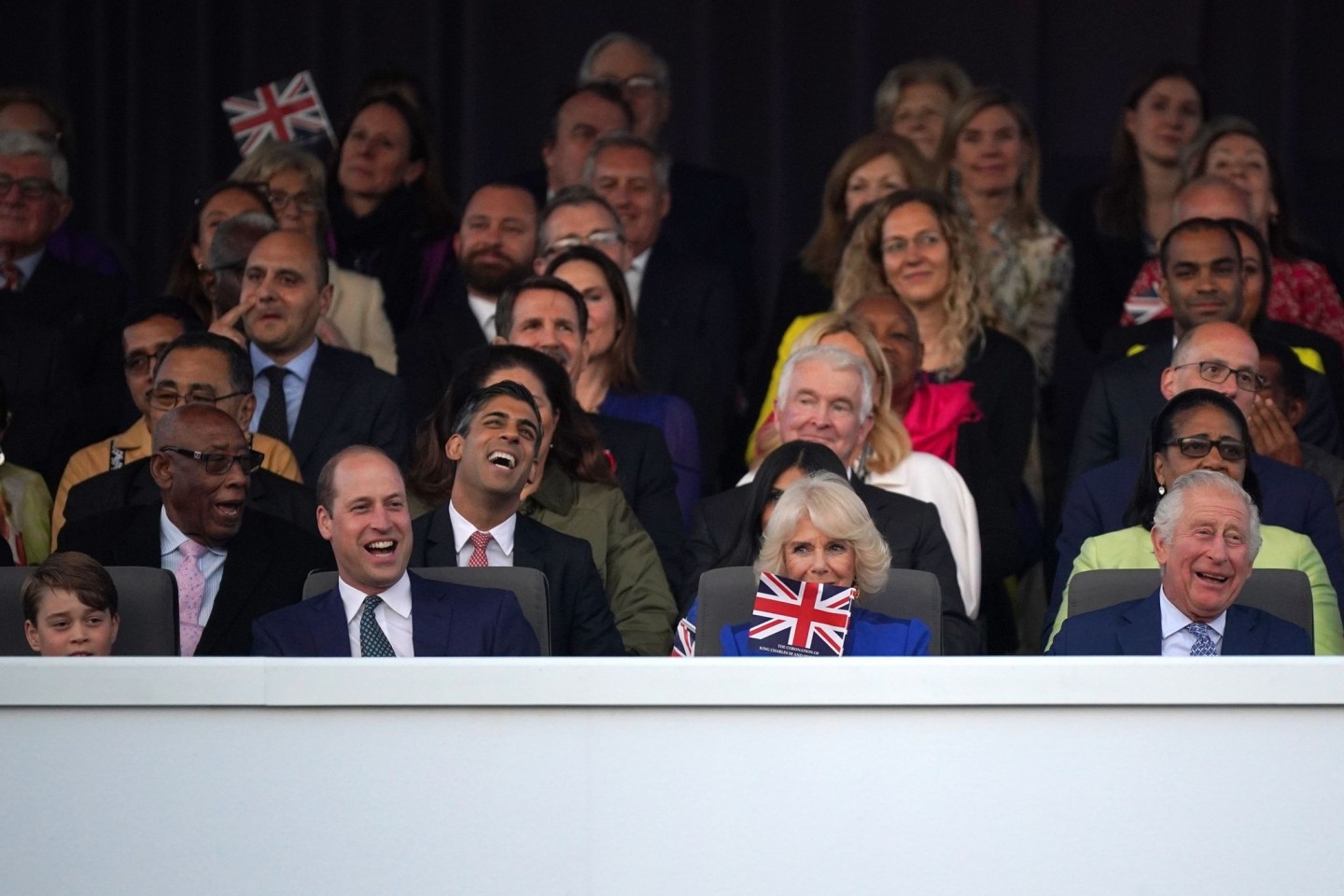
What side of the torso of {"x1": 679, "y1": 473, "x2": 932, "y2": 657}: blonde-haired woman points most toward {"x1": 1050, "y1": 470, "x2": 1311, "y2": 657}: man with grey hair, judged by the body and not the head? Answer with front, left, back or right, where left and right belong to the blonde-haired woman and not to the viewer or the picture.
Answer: left

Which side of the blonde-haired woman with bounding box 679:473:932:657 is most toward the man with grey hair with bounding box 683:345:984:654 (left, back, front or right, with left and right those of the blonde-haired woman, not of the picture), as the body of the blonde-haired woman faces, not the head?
back

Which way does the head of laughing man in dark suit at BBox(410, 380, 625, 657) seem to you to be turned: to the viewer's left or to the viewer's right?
to the viewer's right

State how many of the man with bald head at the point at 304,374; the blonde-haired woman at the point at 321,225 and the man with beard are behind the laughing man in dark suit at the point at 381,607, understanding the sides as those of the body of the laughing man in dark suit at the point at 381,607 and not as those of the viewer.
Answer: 3

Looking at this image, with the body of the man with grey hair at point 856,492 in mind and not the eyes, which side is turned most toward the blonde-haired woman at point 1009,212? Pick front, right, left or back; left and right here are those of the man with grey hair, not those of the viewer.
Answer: back

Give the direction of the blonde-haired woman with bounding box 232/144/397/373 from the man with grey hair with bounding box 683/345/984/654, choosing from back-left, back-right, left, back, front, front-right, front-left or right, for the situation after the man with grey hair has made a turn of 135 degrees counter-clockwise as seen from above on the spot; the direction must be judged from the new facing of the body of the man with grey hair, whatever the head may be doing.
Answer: left

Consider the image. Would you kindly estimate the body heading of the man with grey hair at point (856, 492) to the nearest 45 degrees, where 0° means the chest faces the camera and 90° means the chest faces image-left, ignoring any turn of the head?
approximately 0°

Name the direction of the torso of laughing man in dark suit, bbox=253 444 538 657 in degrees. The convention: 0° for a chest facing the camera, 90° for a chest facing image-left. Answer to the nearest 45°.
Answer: approximately 0°

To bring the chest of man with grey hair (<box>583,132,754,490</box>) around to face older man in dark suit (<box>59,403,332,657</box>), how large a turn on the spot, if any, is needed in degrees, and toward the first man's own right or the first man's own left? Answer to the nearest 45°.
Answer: approximately 45° to the first man's own right
